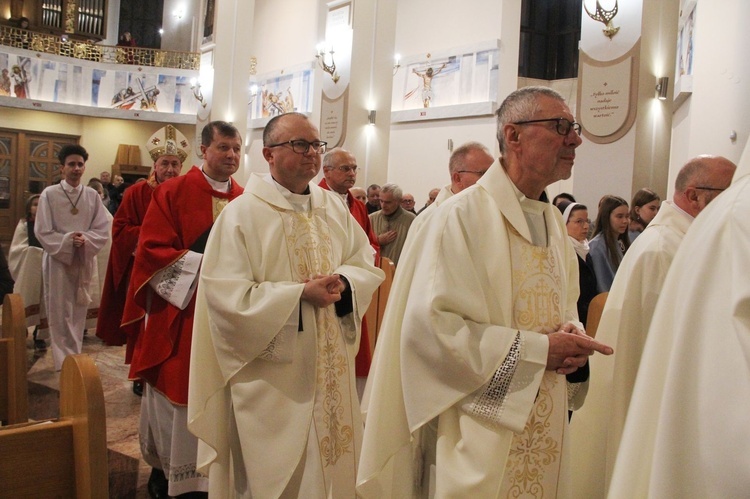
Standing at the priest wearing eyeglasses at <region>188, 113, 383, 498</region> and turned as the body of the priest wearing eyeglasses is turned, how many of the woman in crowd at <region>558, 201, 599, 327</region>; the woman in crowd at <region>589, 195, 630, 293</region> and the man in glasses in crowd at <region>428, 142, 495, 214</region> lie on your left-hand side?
3

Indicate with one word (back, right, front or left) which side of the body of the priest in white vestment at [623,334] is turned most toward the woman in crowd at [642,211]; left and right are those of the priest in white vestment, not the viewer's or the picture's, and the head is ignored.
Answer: left

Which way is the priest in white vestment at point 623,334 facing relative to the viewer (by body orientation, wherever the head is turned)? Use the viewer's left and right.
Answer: facing to the right of the viewer

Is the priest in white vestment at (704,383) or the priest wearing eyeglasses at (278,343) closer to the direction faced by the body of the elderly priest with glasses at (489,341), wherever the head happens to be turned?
the priest in white vestment

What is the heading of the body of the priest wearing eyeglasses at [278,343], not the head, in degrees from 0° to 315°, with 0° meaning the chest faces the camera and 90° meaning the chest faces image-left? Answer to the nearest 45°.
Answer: approximately 315°

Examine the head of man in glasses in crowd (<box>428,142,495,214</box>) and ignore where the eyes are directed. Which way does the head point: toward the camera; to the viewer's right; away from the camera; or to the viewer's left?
to the viewer's right

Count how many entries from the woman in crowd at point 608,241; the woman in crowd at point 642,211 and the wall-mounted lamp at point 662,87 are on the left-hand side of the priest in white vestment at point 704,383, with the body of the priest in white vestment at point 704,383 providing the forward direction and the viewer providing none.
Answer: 3

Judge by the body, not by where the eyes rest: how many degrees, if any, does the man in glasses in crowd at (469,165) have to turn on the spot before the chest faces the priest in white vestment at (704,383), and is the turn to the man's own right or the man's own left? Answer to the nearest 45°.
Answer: approximately 45° to the man's own right

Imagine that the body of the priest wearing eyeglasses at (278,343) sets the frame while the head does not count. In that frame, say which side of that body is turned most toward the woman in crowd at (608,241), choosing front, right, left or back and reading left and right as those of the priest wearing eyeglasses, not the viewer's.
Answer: left
